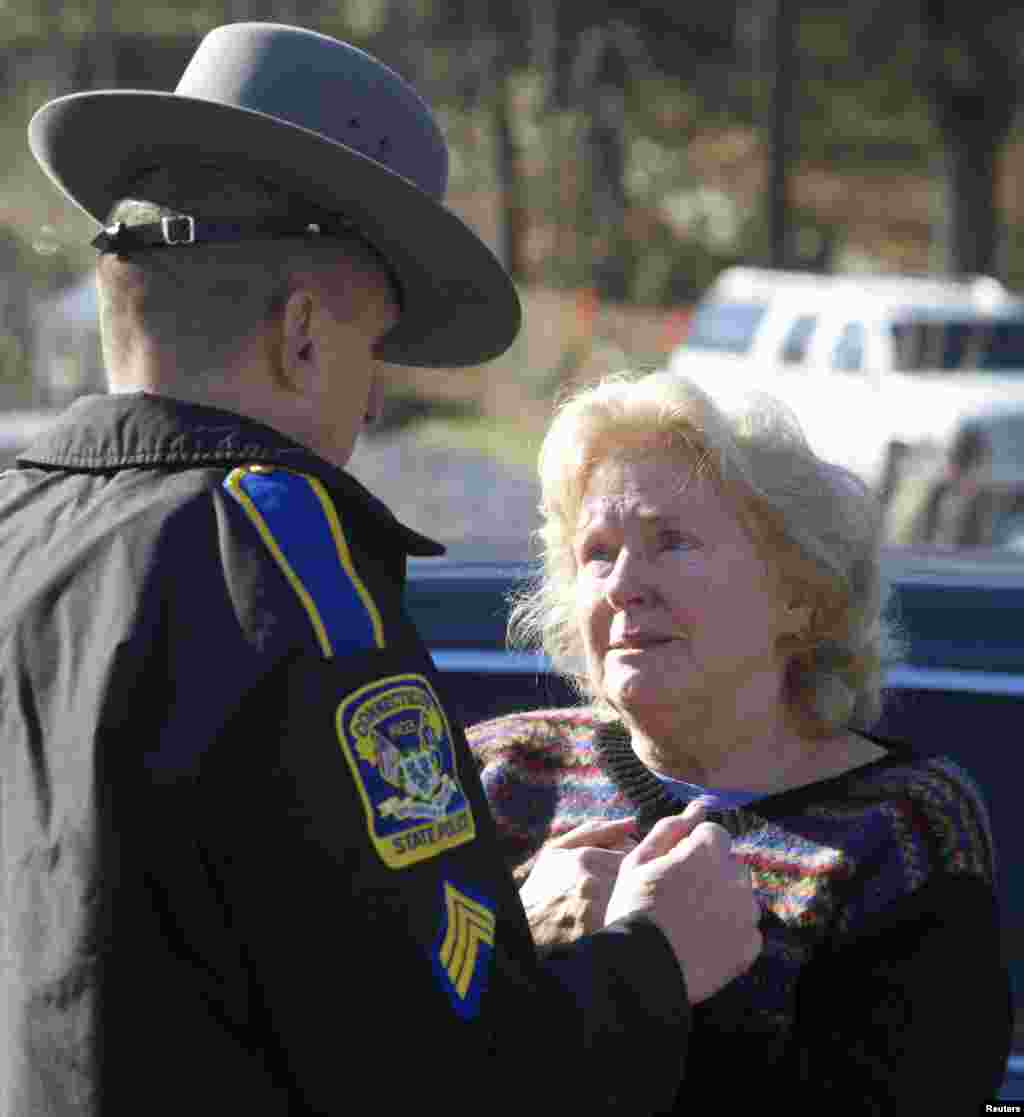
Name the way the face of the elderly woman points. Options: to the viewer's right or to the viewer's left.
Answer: to the viewer's left

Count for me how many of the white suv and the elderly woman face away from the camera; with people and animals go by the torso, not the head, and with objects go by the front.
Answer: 0

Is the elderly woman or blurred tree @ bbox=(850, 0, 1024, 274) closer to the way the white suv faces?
the elderly woman

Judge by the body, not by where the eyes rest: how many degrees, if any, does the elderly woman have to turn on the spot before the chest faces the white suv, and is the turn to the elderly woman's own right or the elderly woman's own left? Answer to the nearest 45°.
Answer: approximately 135° to the elderly woman's own right

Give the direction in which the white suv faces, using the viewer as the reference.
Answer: facing the viewer and to the left of the viewer

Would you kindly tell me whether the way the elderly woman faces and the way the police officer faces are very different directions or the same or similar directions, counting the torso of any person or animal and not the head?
very different directions

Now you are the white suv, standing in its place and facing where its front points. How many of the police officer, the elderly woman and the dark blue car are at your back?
0

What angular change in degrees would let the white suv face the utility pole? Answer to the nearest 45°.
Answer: approximately 135° to its right

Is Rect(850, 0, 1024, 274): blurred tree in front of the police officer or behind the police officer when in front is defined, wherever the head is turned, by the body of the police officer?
in front

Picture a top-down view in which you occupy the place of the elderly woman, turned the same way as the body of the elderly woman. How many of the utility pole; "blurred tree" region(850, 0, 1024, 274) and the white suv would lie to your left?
0

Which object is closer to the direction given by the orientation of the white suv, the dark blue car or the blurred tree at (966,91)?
the dark blue car

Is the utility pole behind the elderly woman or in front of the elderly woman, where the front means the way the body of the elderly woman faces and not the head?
behind

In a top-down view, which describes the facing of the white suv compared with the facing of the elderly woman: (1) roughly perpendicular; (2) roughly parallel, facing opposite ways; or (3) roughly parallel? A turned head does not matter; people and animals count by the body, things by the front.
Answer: roughly perpendicular

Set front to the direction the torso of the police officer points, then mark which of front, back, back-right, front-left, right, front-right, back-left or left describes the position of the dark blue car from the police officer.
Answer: front

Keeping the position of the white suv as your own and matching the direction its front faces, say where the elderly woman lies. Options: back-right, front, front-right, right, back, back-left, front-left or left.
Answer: front-left

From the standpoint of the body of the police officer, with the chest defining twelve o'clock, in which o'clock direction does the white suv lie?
The white suv is roughly at 11 o'clock from the police officer.

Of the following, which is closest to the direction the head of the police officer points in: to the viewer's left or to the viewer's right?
to the viewer's right

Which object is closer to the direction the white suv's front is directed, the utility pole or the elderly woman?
the elderly woman
